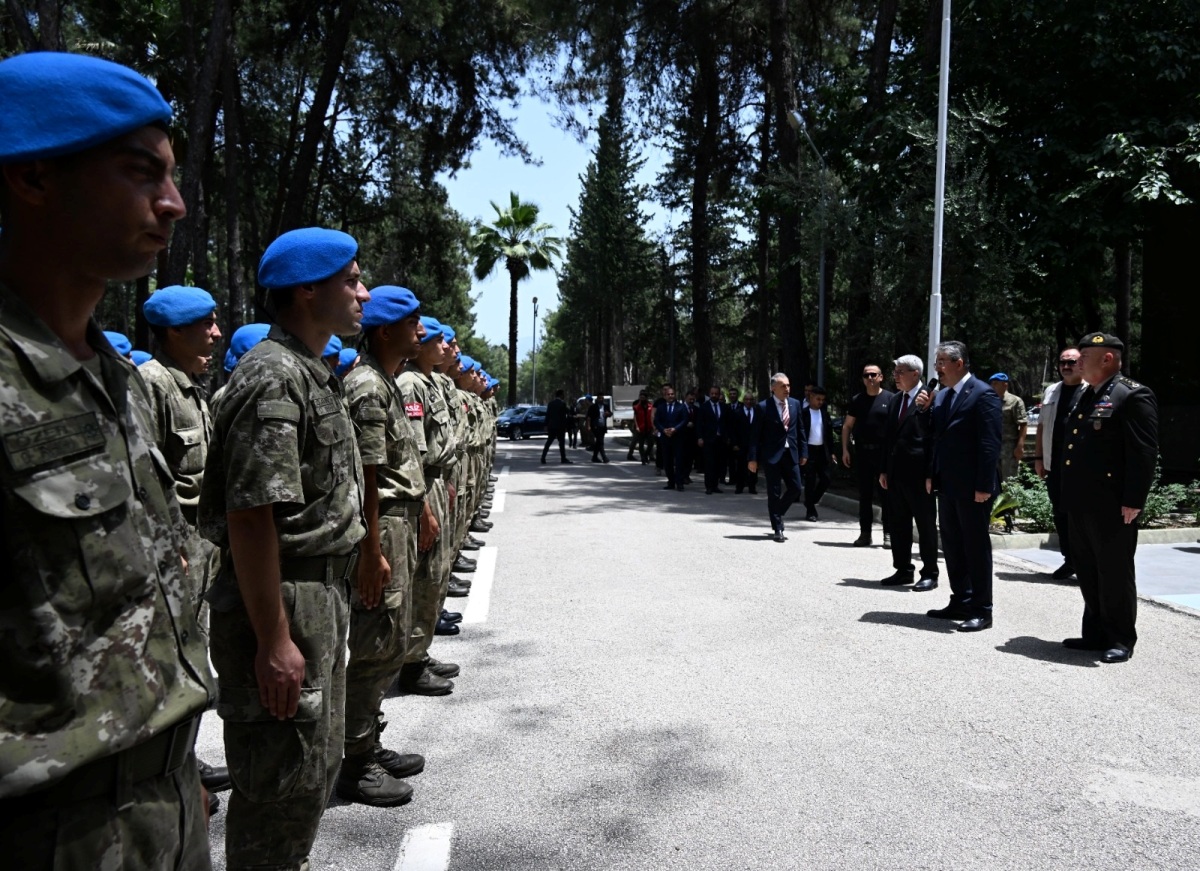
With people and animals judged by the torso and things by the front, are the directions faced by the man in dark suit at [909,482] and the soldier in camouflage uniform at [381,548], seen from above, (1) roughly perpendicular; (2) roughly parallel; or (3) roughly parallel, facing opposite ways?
roughly parallel, facing opposite ways

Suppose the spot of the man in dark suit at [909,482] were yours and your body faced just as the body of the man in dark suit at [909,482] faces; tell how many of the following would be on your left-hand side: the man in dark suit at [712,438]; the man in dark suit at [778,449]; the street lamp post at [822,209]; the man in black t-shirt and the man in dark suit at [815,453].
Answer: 0

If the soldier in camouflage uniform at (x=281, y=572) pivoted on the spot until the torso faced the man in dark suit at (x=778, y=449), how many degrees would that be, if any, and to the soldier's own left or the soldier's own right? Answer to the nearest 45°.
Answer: approximately 45° to the soldier's own left

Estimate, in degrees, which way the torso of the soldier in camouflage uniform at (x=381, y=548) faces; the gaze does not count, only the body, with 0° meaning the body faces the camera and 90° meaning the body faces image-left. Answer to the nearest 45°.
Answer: approximately 270°

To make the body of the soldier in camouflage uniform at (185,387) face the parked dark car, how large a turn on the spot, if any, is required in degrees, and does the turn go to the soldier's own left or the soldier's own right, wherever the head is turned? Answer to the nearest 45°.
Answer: approximately 135° to the soldier's own left

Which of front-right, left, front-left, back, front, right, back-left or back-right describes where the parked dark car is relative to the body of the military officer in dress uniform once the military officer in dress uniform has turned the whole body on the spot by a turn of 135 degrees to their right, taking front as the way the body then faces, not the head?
front-left

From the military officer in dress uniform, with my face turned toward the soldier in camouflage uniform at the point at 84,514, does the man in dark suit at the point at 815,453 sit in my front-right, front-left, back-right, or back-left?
back-right

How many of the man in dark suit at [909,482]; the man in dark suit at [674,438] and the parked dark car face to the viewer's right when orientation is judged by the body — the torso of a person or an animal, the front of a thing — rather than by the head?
0

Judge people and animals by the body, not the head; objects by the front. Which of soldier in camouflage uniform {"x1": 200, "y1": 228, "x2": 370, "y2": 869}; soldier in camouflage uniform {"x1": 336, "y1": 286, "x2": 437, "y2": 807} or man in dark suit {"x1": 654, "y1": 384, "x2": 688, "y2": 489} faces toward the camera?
the man in dark suit

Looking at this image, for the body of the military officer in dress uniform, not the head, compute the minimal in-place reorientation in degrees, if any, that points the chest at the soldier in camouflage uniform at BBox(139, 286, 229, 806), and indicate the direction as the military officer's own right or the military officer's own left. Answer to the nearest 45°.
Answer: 0° — they already face them

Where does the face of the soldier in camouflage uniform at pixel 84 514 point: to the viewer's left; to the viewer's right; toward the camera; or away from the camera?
to the viewer's right

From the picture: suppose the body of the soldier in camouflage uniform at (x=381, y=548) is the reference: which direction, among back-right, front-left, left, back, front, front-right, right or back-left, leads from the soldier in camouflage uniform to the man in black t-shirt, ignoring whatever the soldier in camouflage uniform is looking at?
front-left

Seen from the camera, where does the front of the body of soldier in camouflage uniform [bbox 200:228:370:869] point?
to the viewer's right

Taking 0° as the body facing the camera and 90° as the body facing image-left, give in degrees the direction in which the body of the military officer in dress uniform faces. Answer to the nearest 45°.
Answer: approximately 45°

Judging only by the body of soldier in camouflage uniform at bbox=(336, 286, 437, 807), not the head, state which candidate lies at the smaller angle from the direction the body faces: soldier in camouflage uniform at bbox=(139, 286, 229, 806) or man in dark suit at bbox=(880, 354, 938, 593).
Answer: the man in dark suit

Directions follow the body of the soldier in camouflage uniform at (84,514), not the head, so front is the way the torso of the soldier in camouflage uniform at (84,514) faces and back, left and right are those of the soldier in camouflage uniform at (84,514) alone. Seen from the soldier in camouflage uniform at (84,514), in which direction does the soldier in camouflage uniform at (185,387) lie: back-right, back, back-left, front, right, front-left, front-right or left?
back-left

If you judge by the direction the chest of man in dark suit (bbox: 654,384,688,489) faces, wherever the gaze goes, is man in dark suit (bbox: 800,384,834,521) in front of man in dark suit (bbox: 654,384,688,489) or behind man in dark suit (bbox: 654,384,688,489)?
in front

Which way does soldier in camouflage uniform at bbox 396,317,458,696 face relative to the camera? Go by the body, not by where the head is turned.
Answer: to the viewer's right

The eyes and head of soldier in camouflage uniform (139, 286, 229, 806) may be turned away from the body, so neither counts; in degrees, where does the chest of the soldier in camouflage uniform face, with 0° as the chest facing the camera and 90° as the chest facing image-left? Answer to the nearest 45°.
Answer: approximately 315°

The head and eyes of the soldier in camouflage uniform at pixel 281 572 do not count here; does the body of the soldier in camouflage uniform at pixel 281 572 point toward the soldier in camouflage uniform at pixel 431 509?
no
